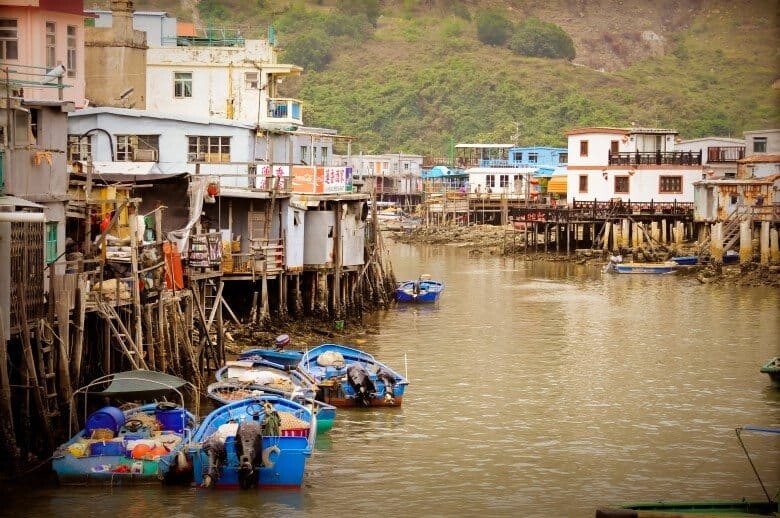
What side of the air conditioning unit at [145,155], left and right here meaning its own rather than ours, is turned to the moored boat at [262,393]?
front

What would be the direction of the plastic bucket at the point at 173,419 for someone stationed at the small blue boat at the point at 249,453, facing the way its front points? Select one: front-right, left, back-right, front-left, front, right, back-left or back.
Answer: front-left

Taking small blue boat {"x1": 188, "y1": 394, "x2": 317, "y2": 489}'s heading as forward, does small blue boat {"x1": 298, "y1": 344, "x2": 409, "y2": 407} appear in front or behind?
in front

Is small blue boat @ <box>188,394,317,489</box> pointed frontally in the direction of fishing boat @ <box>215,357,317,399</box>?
yes

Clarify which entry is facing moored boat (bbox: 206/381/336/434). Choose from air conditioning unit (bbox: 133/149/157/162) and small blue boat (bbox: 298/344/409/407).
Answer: the air conditioning unit

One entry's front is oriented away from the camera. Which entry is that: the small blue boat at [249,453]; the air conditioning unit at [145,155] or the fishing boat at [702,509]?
the small blue boat

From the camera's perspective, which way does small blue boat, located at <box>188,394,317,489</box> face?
away from the camera

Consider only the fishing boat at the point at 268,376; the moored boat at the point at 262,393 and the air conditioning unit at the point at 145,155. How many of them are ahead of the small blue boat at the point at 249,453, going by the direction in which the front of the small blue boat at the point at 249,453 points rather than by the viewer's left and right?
3

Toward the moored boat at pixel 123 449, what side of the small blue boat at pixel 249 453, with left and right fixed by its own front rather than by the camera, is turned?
left

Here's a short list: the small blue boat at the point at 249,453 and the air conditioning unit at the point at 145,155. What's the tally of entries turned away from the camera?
1

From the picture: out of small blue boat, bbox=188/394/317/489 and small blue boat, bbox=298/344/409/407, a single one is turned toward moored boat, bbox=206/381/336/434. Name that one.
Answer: small blue boat, bbox=188/394/317/489

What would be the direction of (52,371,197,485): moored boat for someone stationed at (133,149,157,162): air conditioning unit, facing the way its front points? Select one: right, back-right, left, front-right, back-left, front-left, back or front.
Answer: front

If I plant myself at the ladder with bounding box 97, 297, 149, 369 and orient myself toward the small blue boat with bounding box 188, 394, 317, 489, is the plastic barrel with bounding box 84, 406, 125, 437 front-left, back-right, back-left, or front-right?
front-right

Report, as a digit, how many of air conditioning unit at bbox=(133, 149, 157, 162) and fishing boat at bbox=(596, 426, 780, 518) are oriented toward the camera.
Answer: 1

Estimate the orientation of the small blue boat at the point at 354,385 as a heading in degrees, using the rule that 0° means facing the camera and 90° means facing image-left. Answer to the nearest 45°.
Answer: approximately 135°
